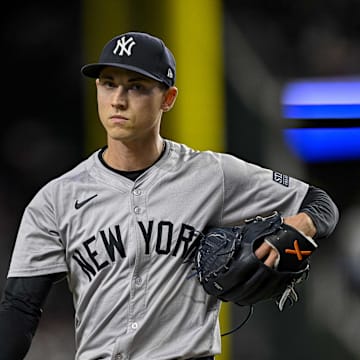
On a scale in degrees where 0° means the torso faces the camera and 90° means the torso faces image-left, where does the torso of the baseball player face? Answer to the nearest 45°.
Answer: approximately 0°
